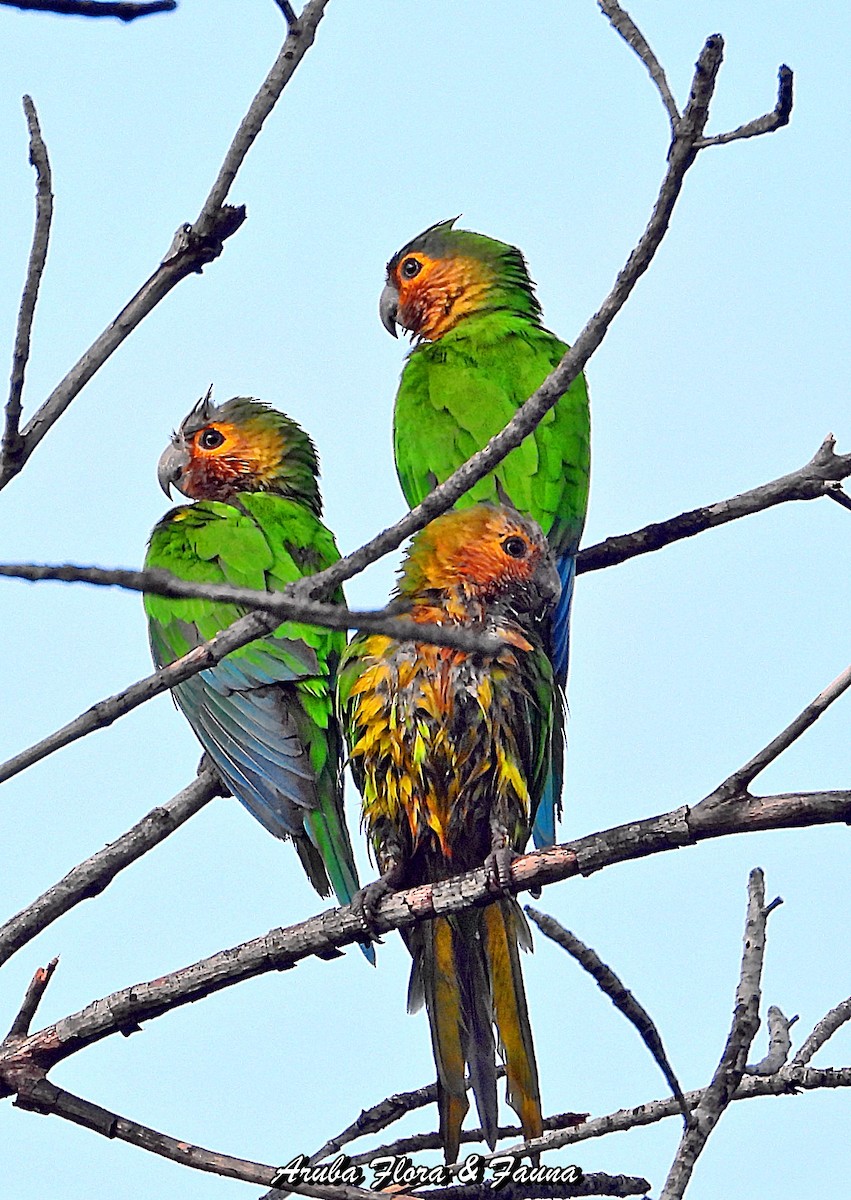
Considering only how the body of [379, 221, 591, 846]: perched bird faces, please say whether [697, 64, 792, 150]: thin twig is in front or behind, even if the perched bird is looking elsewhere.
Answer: behind

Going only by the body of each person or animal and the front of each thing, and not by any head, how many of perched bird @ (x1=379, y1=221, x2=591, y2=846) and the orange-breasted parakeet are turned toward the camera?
1

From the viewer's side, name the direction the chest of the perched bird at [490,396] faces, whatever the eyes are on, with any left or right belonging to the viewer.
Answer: facing away from the viewer and to the left of the viewer

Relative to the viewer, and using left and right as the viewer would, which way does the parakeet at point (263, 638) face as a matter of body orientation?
facing away from the viewer and to the left of the viewer
